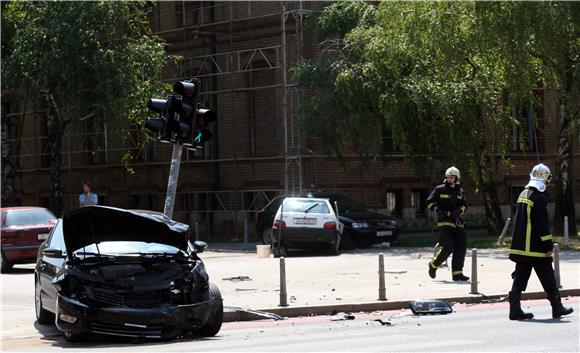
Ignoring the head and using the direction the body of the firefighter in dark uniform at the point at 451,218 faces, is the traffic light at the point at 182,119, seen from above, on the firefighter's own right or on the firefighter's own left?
on the firefighter's own right

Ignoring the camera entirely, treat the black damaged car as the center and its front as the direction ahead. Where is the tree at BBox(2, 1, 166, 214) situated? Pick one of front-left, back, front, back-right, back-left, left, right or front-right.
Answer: back

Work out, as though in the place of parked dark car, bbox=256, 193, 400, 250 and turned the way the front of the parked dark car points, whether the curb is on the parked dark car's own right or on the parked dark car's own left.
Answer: on the parked dark car's own right

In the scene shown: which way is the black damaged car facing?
toward the camera

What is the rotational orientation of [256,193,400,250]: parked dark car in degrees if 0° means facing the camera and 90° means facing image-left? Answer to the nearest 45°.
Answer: approximately 315°

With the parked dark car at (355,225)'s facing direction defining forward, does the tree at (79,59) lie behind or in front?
behind

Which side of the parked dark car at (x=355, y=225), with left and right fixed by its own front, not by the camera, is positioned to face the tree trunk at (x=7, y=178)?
back

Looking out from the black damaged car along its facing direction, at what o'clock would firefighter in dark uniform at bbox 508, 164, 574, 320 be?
The firefighter in dark uniform is roughly at 9 o'clock from the black damaged car.

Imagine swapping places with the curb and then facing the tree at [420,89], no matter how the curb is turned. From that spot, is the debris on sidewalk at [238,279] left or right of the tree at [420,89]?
left

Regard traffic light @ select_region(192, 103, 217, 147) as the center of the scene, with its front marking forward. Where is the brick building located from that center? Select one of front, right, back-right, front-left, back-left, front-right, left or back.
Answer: back-left
